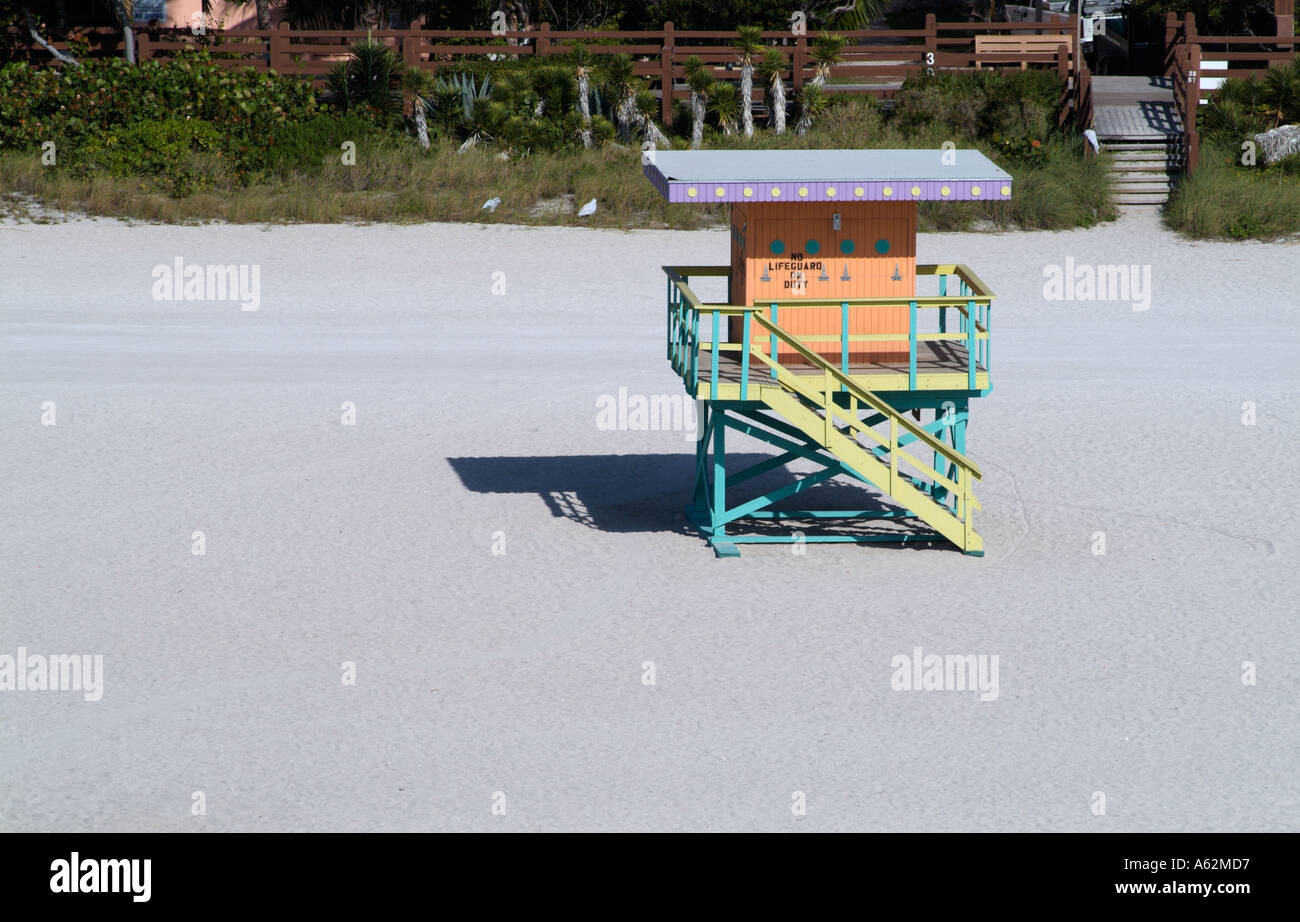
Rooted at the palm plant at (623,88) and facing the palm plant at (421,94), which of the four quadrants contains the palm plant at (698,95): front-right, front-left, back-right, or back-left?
back-left

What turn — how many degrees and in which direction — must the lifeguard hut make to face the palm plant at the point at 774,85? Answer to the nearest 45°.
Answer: approximately 180°

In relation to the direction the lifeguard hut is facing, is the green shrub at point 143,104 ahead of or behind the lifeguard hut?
behind

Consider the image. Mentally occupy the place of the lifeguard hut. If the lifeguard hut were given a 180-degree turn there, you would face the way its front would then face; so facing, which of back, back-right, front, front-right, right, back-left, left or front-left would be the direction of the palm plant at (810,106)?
front

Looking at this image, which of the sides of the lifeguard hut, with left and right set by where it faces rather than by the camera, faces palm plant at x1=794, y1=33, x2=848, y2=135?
back

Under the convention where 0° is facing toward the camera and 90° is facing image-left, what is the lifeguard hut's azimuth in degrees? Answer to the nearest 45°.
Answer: approximately 0°

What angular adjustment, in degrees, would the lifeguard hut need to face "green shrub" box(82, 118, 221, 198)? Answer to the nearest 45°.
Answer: approximately 135° to its right

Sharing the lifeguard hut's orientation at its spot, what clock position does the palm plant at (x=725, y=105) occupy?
The palm plant is roughly at 6 o'clock from the lifeguard hut.

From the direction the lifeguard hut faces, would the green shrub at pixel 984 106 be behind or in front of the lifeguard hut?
behind

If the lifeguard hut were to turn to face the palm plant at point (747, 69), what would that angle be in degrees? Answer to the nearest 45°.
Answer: approximately 180°

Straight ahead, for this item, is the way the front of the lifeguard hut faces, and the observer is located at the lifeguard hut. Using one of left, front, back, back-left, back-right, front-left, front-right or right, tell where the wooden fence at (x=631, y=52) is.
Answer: back
